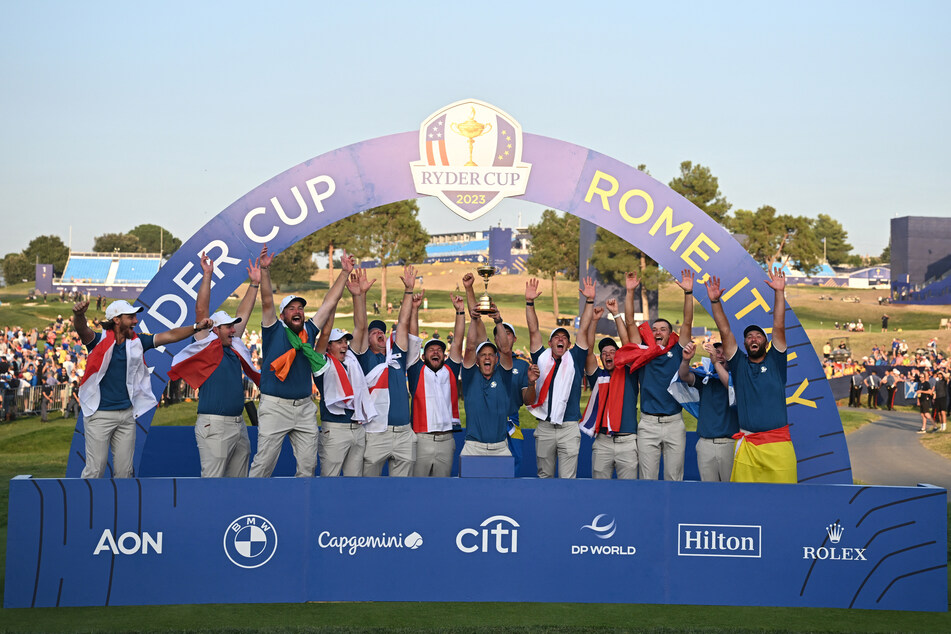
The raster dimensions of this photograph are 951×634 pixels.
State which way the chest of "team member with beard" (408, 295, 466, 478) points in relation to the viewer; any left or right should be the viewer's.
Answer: facing the viewer

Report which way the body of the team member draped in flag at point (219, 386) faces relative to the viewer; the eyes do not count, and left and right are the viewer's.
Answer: facing the viewer and to the right of the viewer

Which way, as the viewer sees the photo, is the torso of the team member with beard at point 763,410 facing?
toward the camera

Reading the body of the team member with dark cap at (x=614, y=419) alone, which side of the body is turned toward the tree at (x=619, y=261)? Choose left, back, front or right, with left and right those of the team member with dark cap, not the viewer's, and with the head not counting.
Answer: back

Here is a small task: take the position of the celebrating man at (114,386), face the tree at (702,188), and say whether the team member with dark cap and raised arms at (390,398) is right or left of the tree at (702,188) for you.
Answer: right

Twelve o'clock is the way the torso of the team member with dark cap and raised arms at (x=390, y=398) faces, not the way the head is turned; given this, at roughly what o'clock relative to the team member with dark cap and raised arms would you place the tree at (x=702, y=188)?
The tree is roughly at 7 o'clock from the team member with dark cap and raised arms.

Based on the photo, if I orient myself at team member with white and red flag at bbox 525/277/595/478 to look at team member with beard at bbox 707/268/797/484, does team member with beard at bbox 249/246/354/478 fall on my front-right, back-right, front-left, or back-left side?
back-right

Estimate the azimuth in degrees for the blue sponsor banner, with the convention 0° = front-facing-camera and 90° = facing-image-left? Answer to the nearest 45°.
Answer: approximately 0°

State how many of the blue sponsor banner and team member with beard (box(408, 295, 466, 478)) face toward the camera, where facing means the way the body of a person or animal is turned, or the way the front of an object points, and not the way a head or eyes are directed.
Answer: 2

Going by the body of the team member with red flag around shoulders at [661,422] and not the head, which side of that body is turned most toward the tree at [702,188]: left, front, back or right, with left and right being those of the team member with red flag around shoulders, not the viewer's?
back

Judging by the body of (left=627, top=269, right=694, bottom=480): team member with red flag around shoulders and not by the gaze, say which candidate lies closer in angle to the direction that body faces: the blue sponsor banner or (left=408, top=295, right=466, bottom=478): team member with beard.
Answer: the blue sponsor banner

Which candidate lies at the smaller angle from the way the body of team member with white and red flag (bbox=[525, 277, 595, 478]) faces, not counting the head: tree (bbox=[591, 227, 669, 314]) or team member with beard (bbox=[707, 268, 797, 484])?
the team member with beard

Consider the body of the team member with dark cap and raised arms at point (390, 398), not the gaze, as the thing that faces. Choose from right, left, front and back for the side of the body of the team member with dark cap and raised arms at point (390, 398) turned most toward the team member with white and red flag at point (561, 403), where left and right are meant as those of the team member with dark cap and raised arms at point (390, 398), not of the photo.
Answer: left

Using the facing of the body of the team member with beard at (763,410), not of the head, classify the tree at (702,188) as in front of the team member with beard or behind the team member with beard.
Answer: behind

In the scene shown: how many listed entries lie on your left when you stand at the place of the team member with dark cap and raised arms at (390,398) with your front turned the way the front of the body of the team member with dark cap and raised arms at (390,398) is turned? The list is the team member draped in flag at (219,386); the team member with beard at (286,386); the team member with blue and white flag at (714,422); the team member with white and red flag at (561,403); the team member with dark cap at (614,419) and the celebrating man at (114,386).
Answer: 3
